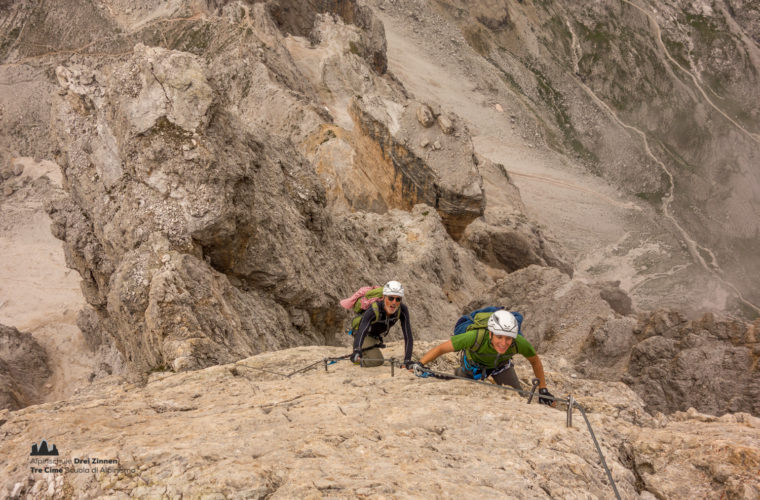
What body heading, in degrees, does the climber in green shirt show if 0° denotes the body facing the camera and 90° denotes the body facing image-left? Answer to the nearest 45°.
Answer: approximately 0°

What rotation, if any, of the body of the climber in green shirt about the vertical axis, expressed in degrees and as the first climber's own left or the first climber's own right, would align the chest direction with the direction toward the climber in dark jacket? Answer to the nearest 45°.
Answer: approximately 135° to the first climber's own right
